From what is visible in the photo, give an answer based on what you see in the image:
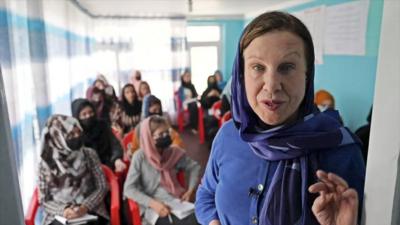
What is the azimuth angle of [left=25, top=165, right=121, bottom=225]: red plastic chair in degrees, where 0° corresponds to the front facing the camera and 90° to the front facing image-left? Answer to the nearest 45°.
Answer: approximately 0°

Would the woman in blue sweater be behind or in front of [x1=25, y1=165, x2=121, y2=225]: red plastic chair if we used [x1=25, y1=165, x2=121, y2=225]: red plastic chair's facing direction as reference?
in front

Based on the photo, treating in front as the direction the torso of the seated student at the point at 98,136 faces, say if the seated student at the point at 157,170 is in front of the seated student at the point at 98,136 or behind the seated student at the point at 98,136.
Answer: in front

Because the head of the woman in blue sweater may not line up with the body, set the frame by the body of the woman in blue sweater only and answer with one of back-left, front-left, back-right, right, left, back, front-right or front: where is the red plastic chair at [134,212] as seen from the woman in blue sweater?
back-right

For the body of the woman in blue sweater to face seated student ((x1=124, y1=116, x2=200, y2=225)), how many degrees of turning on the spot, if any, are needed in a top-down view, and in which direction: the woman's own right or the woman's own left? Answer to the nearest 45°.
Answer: approximately 135° to the woman's own right

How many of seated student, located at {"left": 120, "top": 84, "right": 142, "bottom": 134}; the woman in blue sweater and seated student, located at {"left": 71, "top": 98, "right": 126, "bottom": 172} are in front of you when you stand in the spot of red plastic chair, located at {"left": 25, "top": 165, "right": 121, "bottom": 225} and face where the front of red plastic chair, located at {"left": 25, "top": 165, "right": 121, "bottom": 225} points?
1

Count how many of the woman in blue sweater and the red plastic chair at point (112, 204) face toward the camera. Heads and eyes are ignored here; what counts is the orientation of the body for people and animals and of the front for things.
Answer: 2

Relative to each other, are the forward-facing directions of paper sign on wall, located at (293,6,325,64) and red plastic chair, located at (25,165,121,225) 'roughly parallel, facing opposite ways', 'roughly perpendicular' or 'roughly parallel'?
roughly perpendicular
